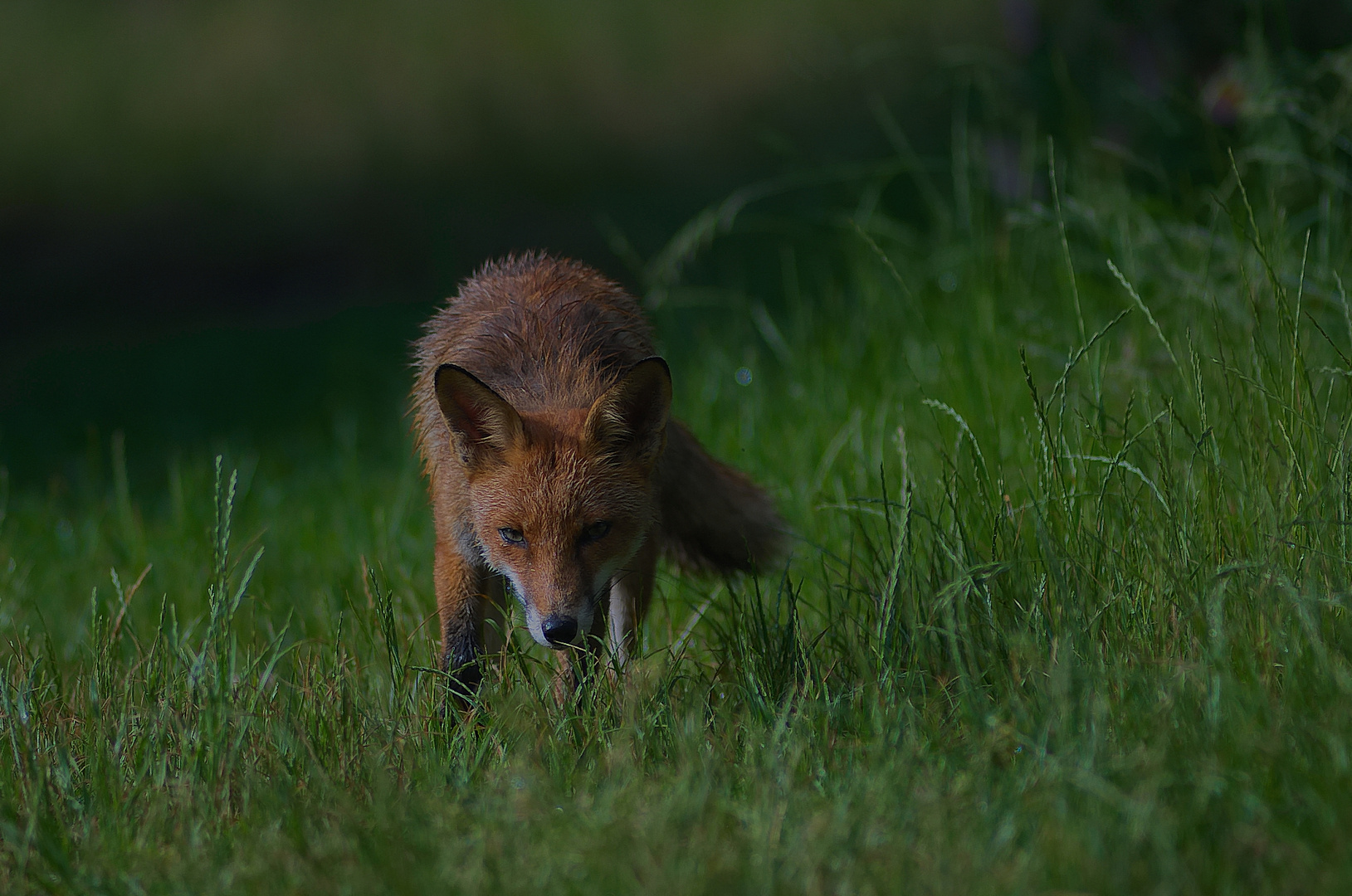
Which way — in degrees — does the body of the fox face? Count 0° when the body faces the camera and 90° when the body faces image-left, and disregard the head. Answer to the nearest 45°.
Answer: approximately 0°
